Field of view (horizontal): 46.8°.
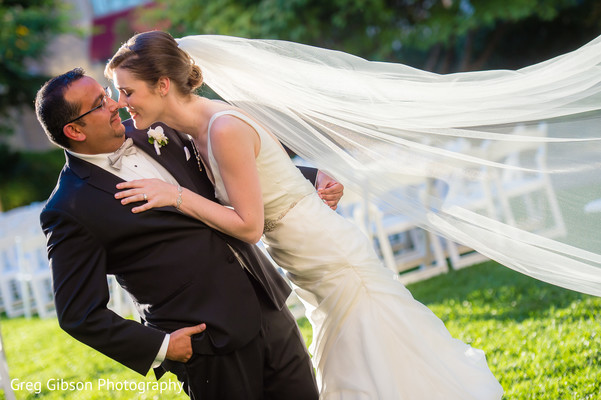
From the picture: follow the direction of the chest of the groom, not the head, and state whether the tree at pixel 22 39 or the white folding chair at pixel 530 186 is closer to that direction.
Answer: the white folding chair

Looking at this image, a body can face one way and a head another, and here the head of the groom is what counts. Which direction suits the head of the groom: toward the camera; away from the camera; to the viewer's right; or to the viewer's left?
to the viewer's right

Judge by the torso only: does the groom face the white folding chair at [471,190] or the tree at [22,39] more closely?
the white folding chair

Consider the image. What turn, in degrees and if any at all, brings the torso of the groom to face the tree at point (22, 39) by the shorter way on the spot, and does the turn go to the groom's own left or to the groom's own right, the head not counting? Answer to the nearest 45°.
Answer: approximately 135° to the groom's own left

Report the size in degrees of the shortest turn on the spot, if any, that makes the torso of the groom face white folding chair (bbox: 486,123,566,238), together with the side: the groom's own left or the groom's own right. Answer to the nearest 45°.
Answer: approximately 45° to the groom's own left

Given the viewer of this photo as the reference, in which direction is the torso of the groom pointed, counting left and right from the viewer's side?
facing the viewer and to the right of the viewer

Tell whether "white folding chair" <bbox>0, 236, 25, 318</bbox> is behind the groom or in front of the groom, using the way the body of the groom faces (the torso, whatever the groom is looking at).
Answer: behind
